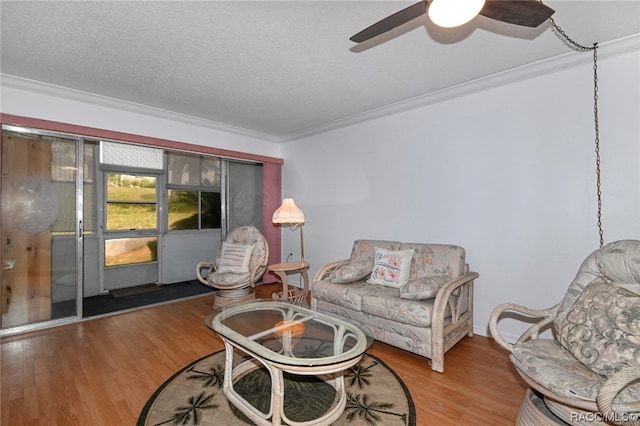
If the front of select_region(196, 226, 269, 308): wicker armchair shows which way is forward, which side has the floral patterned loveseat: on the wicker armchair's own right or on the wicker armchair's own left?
on the wicker armchair's own left

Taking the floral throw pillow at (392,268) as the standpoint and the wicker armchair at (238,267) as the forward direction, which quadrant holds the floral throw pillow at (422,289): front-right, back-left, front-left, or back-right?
back-left

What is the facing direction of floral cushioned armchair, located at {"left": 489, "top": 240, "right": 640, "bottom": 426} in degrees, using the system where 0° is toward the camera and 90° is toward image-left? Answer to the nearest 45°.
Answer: approximately 45°

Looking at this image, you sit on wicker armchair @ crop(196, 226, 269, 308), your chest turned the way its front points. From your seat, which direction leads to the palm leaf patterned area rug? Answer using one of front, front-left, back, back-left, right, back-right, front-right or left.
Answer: front-left

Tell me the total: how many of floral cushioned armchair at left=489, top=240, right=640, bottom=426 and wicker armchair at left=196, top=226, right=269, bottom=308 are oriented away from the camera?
0

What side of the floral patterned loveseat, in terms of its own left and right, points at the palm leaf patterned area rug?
front

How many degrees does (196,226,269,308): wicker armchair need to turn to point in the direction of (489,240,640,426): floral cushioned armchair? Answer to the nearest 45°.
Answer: approximately 90° to its left

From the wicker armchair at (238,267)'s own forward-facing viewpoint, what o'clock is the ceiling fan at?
The ceiling fan is roughly at 10 o'clock from the wicker armchair.

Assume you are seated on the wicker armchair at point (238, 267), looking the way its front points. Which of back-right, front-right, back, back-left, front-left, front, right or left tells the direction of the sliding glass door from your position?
front-right

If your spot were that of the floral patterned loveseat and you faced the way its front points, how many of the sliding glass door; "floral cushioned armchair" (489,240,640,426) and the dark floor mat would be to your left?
1

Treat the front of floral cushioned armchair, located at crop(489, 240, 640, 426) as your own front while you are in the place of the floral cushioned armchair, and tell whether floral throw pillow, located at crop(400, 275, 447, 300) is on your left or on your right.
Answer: on your right

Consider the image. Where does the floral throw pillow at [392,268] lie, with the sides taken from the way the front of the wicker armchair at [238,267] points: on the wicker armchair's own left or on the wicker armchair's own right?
on the wicker armchair's own left

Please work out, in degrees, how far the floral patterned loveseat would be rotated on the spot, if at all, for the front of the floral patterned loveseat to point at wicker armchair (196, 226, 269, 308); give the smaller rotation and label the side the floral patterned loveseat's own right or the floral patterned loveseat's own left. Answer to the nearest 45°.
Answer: approximately 45° to the floral patterned loveseat's own right

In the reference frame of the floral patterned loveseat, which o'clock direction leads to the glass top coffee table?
The glass top coffee table is roughly at 12 o'clock from the floral patterned loveseat.
